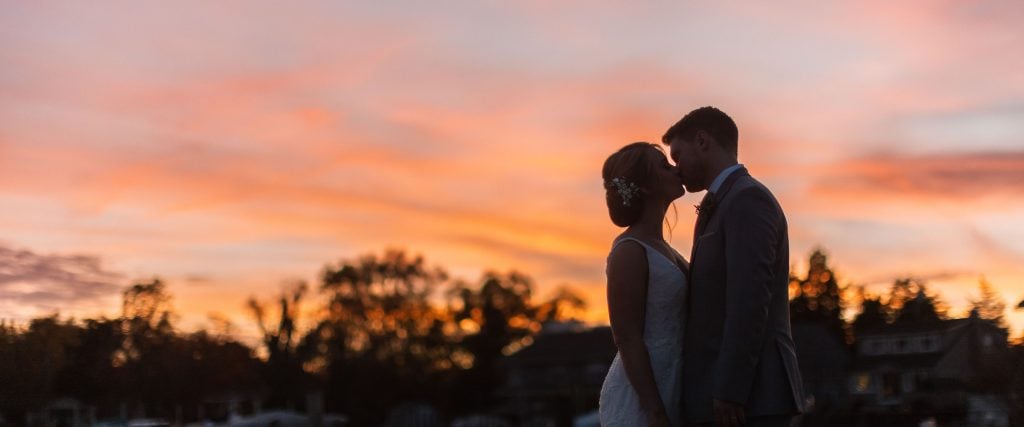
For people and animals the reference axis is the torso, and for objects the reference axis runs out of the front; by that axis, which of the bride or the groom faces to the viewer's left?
the groom

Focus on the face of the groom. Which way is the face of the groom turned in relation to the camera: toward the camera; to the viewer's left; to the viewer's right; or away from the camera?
to the viewer's left

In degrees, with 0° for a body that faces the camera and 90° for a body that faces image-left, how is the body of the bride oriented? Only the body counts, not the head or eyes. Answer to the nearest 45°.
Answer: approximately 270°

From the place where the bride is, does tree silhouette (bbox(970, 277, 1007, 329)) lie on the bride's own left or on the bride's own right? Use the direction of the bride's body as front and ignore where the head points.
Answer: on the bride's own left

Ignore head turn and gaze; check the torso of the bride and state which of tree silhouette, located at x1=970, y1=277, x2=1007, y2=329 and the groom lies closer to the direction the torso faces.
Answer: the groom

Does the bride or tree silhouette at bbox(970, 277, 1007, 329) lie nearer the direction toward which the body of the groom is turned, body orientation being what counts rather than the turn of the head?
the bride

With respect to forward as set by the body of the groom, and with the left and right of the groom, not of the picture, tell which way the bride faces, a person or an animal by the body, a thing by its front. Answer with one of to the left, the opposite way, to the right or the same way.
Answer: the opposite way

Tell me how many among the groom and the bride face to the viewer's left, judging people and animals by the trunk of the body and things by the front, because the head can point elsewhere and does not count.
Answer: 1

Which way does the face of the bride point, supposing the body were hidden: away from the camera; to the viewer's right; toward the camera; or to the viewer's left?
to the viewer's right

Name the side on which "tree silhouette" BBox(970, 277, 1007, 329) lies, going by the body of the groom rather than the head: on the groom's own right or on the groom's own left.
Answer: on the groom's own right

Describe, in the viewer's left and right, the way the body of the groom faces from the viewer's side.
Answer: facing to the left of the viewer
